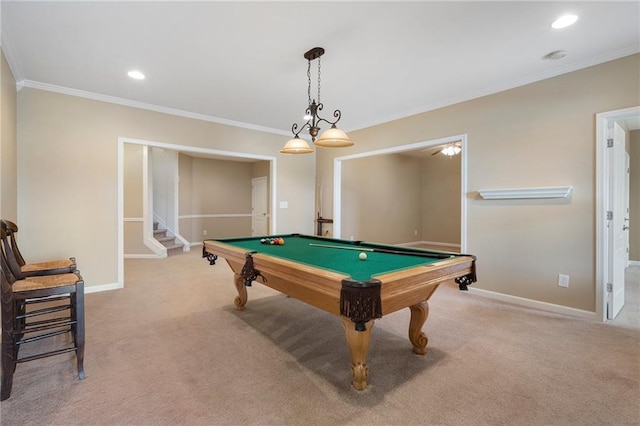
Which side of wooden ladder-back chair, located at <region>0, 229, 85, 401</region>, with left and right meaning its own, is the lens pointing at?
right

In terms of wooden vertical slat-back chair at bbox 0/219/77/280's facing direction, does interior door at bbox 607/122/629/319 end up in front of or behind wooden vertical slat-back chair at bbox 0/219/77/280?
in front

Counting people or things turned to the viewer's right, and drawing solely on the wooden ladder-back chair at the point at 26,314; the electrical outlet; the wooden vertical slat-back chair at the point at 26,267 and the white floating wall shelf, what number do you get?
2

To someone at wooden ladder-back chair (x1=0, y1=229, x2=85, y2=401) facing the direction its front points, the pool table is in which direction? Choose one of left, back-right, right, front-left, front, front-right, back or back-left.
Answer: front-right

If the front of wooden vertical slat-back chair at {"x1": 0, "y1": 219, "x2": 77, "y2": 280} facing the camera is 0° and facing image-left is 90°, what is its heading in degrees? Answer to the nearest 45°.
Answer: approximately 270°

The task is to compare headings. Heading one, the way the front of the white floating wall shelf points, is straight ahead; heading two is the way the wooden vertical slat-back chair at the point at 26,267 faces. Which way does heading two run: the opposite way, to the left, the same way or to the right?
the opposite way

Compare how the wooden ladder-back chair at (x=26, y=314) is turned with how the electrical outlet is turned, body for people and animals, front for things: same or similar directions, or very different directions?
very different directions

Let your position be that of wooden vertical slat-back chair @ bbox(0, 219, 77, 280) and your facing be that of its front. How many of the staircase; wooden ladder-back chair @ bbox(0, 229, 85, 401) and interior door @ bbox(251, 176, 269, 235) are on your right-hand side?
1
